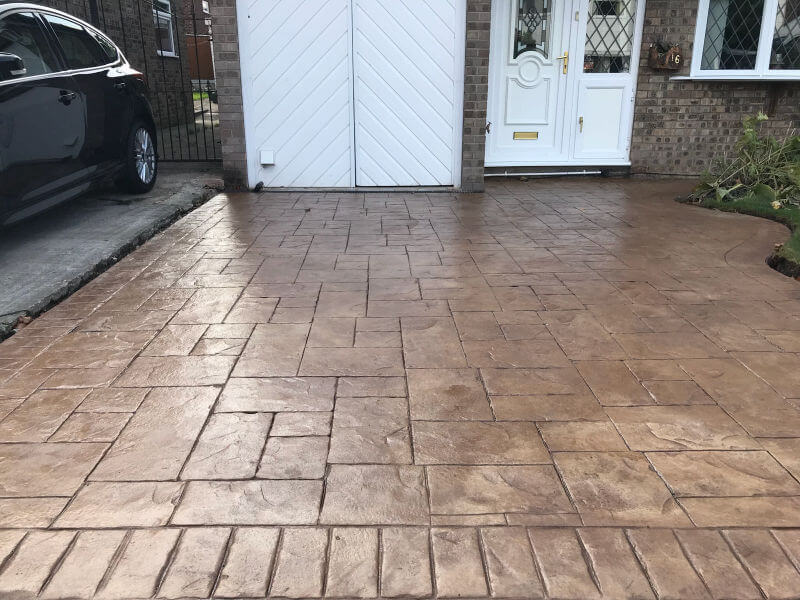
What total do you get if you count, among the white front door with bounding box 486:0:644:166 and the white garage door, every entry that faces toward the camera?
2

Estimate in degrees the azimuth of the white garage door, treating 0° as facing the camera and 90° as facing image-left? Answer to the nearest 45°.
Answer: approximately 0°

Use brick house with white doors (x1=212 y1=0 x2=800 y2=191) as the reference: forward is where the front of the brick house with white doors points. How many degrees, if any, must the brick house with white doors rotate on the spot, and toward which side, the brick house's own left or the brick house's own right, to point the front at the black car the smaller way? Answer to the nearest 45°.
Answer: approximately 45° to the brick house's own right

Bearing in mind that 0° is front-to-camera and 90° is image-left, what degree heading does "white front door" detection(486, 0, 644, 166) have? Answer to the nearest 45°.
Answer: approximately 0°

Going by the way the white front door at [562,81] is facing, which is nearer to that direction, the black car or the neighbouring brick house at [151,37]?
the black car
